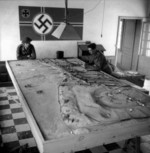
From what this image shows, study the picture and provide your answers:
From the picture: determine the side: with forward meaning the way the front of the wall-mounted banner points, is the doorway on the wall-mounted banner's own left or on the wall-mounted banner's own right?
on the wall-mounted banner's own left

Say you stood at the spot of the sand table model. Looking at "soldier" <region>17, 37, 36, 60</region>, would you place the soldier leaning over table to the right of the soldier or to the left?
right

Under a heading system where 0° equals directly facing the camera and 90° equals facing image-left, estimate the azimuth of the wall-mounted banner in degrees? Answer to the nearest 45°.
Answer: approximately 0°

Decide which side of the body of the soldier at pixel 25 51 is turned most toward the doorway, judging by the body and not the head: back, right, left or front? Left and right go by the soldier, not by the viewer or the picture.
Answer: left

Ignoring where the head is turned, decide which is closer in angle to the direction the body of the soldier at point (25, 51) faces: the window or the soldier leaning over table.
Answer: the soldier leaning over table

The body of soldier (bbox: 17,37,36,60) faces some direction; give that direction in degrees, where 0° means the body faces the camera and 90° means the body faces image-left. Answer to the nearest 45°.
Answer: approximately 0°

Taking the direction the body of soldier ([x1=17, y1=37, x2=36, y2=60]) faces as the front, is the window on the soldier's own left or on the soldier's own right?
on the soldier's own left

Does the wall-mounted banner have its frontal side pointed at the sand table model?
yes

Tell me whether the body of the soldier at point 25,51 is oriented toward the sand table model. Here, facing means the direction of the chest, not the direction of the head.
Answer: yes

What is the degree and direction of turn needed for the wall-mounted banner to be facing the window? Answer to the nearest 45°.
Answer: approximately 90° to its left
